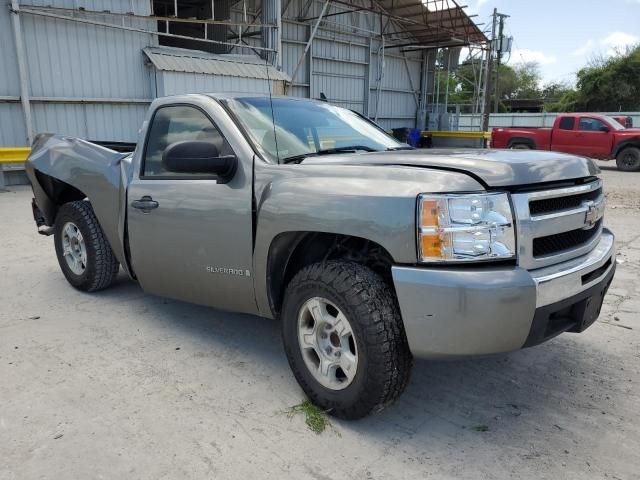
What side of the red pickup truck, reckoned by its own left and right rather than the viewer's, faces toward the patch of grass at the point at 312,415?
right

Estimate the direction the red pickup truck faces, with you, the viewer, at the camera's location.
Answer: facing to the right of the viewer

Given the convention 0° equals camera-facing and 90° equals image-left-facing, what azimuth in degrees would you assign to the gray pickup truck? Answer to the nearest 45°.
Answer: approximately 315°

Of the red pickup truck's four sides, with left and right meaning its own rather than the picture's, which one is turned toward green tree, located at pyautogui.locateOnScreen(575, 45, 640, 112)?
left

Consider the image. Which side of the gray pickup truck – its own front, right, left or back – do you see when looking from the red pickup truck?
left

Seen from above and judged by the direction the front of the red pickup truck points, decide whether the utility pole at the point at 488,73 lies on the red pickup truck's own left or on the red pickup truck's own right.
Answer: on the red pickup truck's own left

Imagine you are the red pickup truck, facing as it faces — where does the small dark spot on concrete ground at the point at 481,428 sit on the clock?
The small dark spot on concrete ground is roughly at 3 o'clock from the red pickup truck.

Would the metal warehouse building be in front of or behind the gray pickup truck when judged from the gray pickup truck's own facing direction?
behind
